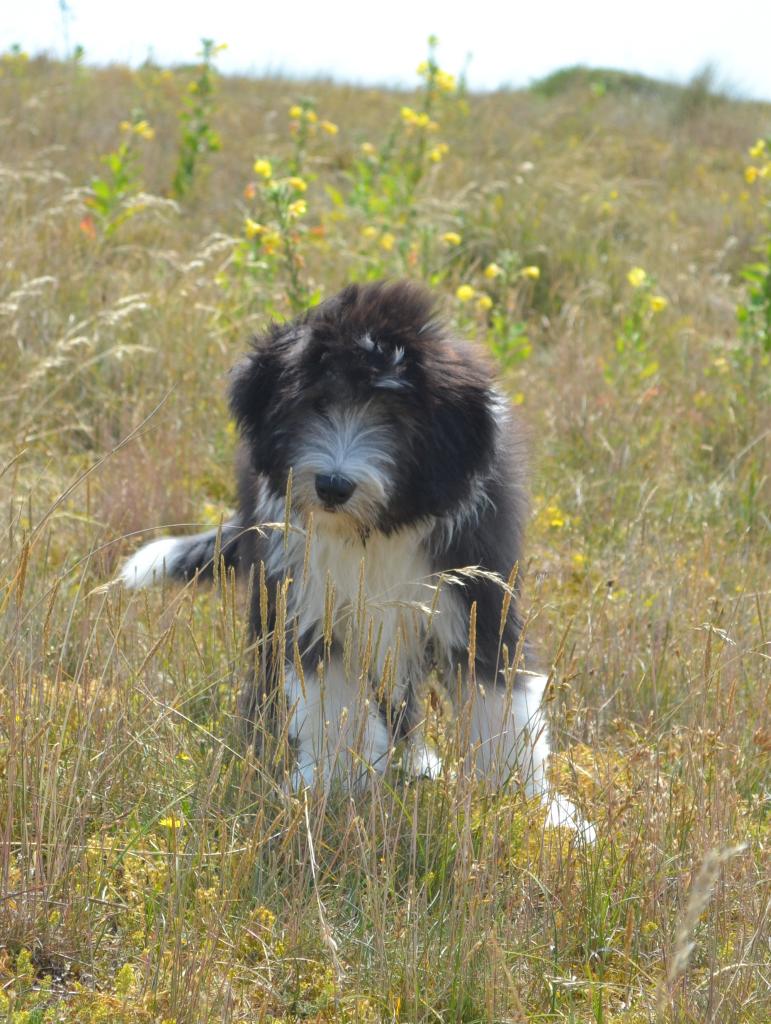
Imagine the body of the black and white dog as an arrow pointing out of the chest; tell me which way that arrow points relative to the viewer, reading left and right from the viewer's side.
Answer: facing the viewer

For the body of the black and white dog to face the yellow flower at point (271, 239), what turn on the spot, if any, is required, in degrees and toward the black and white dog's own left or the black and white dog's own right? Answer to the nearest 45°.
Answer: approximately 180°

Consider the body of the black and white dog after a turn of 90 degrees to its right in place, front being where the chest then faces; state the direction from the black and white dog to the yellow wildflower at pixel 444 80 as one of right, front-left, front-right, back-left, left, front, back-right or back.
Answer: right

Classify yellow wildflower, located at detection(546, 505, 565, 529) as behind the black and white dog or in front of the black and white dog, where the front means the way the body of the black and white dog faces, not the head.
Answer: behind
